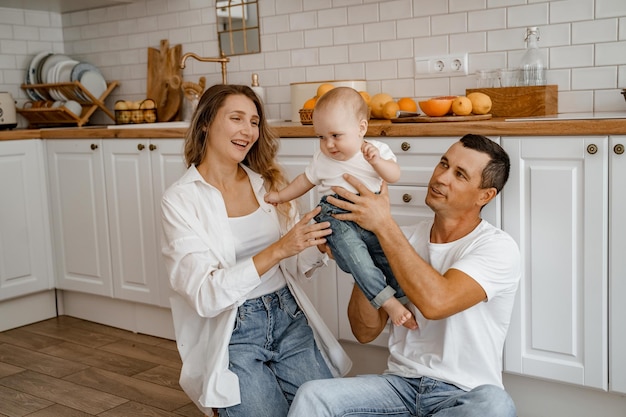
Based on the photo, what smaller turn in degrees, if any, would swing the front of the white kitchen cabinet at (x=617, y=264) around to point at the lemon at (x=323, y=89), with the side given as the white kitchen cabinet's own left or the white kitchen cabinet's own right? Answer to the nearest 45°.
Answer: approximately 135° to the white kitchen cabinet's own right

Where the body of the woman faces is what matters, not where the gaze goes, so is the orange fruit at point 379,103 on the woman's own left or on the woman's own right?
on the woman's own left

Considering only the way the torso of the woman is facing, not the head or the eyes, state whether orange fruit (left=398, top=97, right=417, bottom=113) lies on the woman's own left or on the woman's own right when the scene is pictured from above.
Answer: on the woman's own left

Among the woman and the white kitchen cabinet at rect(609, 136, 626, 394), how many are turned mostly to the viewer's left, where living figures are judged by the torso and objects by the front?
0

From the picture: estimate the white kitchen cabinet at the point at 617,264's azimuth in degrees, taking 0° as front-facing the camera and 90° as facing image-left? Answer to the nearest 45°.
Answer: approximately 0°

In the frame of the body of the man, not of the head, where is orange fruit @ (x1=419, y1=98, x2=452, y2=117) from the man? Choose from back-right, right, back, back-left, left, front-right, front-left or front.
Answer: back-right

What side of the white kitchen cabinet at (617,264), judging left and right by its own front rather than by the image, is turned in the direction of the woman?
right

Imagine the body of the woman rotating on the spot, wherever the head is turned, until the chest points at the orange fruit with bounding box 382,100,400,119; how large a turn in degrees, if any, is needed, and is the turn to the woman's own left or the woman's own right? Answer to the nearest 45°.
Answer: approximately 90° to the woman's own left

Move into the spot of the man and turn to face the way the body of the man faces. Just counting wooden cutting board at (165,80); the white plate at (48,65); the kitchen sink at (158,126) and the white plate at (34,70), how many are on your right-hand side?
4

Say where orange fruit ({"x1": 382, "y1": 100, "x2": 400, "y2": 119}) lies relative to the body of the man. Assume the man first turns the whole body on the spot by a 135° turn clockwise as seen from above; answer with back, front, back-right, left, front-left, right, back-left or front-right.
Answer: front

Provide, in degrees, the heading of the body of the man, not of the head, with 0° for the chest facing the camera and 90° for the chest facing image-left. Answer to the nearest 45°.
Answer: approximately 45°

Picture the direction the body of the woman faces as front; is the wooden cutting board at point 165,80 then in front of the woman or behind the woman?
behind

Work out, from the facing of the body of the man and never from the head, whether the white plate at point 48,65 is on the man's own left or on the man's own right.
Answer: on the man's own right

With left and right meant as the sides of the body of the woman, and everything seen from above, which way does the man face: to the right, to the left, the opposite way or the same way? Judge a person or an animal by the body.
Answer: to the right

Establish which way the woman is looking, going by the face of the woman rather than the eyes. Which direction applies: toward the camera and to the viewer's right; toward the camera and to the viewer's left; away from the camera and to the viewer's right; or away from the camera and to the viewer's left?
toward the camera and to the viewer's right
